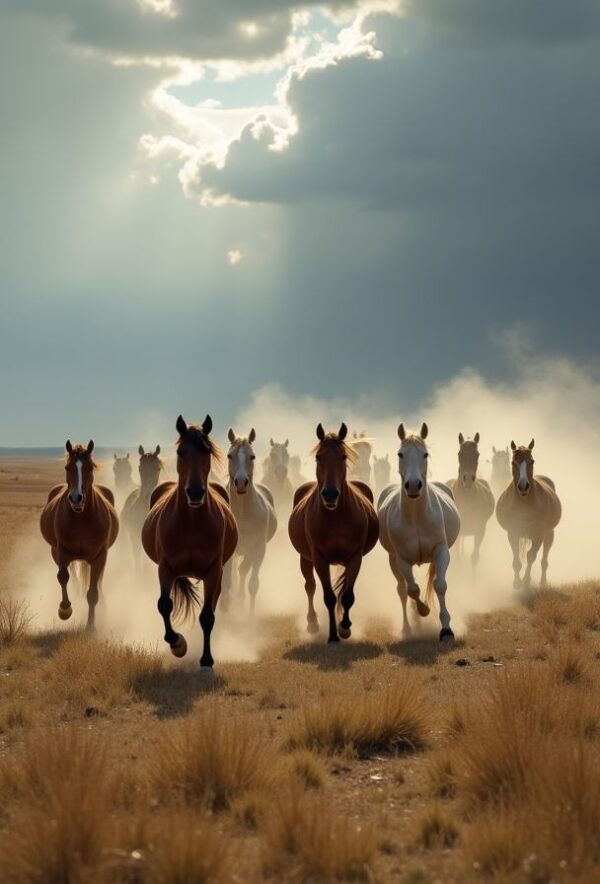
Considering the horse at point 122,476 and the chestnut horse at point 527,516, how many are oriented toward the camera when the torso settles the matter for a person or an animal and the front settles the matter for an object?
2

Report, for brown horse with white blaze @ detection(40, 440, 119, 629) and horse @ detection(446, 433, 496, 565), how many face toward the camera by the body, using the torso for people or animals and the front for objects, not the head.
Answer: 2

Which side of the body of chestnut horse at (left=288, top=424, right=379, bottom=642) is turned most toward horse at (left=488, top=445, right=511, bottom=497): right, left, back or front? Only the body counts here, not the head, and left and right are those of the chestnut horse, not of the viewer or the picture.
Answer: back

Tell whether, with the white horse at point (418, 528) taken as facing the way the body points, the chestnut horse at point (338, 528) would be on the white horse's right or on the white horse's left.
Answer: on the white horse's right

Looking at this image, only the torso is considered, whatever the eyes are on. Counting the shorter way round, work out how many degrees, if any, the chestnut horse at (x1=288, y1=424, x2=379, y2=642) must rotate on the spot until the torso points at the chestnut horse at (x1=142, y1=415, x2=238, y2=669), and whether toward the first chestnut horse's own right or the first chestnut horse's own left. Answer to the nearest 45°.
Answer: approximately 45° to the first chestnut horse's own right

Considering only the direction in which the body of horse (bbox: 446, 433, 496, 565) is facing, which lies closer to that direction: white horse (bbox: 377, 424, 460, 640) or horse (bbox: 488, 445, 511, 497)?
the white horse

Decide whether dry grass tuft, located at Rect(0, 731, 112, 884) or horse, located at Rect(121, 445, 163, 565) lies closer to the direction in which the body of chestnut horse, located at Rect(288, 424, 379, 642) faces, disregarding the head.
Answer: the dry grass tuft

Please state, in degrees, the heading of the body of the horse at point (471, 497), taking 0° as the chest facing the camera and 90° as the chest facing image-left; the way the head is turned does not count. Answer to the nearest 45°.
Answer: approximately 0°

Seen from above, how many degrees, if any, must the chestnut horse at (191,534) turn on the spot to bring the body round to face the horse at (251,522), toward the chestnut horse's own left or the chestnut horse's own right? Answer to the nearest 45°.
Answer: approximately 180°

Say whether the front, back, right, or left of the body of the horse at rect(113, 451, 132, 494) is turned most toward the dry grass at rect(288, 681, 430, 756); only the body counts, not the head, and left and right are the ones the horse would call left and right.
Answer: front

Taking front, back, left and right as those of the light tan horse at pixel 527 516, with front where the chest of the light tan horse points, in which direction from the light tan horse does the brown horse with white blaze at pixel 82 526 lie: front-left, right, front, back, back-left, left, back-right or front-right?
front-right

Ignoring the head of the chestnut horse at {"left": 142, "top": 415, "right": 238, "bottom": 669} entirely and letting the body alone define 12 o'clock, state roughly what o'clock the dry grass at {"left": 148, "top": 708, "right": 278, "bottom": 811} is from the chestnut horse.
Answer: The dry grass is roughly at 12 o'clock from the chestnut horse.

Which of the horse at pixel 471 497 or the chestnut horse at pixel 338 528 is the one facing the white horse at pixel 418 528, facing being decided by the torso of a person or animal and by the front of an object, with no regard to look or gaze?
the horse
